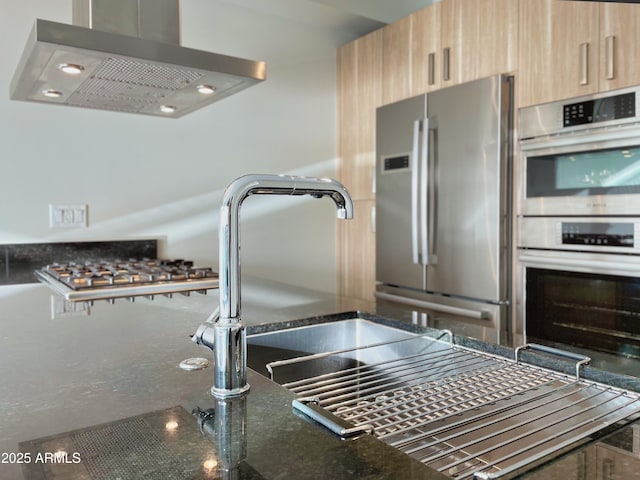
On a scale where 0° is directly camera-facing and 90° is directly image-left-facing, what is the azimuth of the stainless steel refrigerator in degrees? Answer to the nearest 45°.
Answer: approximately 45°

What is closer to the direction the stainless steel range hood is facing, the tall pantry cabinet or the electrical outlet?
the tall pantry cabinet

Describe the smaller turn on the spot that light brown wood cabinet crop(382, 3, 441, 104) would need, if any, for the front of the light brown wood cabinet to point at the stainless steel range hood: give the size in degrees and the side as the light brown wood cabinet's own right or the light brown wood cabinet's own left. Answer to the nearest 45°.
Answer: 0° — it already faces it

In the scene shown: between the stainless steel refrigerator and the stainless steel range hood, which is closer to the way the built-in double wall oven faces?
the stainless steel range hood

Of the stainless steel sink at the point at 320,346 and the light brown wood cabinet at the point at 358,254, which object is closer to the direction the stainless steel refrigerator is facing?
the stainless steel sink

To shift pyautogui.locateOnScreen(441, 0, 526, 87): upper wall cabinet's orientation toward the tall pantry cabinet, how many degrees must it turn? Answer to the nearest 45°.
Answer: approximately 90° to its right

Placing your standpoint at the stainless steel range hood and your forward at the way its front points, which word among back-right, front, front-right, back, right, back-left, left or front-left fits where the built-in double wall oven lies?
front-left

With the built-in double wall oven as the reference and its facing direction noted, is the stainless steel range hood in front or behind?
in front

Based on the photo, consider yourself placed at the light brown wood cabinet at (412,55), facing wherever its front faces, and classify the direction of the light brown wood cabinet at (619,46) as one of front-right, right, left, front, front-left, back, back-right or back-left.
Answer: left

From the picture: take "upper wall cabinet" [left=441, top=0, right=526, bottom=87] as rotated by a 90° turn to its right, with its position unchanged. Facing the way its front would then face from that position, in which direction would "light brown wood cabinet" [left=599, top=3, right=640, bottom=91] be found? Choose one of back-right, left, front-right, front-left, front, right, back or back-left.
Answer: back

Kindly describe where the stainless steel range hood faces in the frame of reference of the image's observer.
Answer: facing the viewer and to the right of the viewer
